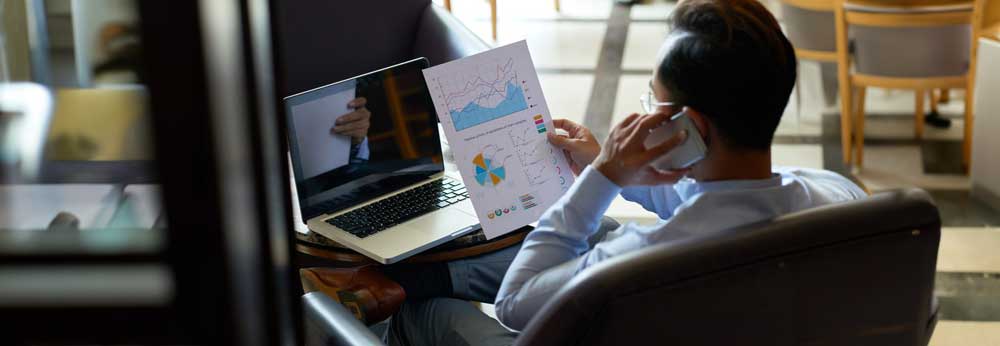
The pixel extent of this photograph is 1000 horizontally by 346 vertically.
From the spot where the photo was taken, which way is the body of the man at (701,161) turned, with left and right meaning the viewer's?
facing away from the viewer and to the left of the viewer

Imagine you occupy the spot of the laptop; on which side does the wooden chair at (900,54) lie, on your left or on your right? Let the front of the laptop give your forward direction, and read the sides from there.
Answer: on your left

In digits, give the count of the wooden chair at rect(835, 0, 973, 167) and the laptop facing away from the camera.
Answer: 1

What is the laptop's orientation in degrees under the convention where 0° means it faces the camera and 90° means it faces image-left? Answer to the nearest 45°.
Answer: approximately 315°

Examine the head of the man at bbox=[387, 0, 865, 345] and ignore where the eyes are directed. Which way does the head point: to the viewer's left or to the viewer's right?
to the viewer's left

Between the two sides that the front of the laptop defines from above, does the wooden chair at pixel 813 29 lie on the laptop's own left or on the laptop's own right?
on the laptop's own left

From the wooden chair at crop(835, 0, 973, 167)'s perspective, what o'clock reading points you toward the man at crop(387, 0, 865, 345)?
The man is roughly at 6 o'clock from the wooden chair.

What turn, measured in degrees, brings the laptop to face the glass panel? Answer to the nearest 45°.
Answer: approximately 45° to its right

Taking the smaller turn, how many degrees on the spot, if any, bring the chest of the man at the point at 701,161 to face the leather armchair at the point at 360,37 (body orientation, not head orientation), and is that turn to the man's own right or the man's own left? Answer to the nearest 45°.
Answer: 0° — they already face it

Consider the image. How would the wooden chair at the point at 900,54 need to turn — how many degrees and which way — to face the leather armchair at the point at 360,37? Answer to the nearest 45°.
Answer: approximately 135° to its left
